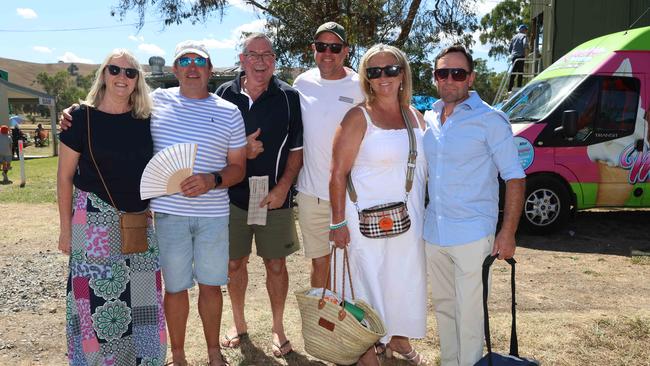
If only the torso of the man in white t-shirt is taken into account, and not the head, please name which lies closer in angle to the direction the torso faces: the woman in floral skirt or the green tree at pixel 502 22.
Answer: the woman in floral skirt

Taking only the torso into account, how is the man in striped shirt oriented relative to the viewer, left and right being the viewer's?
facing the viewer

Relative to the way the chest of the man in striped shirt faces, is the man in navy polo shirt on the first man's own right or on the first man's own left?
on the first man's own left

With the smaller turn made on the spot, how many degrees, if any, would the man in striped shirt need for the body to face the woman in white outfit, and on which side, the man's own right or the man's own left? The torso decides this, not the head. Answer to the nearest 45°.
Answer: approximately 90° to the man's own left

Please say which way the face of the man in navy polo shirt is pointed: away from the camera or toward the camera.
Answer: toward the camera

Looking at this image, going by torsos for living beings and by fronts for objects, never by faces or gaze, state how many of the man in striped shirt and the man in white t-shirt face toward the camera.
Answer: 2

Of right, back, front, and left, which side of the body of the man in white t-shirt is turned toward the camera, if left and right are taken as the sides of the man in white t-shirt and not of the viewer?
front

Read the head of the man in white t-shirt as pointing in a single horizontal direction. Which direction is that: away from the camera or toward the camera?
toward the camera

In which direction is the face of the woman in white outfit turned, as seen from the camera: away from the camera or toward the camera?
toward the camera

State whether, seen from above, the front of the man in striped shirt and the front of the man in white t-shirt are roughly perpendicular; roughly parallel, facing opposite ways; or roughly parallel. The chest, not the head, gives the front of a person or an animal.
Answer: roughly parallel

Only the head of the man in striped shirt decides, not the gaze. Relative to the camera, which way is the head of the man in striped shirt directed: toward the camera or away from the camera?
toward the camera
